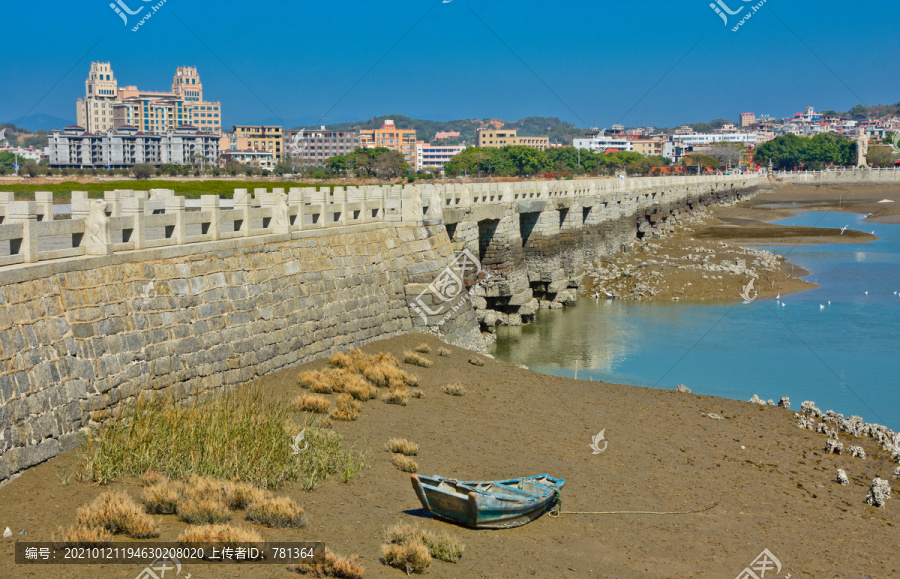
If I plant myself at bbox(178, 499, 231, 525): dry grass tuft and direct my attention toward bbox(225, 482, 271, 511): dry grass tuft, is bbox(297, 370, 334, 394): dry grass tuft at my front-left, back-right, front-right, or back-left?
front-left

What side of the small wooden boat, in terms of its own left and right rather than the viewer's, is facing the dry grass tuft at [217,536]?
back

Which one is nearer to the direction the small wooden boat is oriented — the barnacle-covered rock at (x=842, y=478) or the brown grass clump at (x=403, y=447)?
the barnacle-covered rock

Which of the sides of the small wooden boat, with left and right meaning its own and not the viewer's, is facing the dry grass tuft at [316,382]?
left

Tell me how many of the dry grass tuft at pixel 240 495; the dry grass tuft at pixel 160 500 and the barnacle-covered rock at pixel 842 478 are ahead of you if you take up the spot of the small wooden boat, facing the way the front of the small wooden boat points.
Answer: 1

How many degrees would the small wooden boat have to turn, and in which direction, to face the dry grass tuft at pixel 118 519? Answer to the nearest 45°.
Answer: approximately 180°

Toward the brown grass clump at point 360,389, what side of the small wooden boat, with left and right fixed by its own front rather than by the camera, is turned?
left

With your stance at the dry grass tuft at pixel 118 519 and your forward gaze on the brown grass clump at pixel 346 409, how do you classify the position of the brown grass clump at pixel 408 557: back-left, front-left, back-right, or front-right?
front-right

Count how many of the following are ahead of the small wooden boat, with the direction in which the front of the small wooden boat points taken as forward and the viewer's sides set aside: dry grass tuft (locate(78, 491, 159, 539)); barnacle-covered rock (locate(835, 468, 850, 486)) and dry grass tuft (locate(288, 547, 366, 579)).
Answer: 1

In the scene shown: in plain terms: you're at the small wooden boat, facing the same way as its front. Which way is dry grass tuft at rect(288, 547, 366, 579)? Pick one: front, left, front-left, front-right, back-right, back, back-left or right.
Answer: back

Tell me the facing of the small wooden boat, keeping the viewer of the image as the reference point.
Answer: facing away from the viewer and to the right of the viewer

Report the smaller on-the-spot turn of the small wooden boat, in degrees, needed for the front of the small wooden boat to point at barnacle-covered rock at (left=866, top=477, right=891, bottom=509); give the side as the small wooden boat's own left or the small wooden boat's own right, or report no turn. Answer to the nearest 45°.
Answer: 0° — it already faces it

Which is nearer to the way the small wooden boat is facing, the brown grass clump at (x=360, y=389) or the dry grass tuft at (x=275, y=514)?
the brown grass clump

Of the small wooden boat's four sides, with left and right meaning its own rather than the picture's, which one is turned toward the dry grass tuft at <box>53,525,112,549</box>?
back

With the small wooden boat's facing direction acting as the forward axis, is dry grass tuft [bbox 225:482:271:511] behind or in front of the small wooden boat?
behind

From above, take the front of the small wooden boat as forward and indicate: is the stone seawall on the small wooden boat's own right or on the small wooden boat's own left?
on the small wooden boat's own left

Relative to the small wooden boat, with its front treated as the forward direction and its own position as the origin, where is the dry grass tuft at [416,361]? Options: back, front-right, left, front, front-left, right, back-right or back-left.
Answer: front-left
